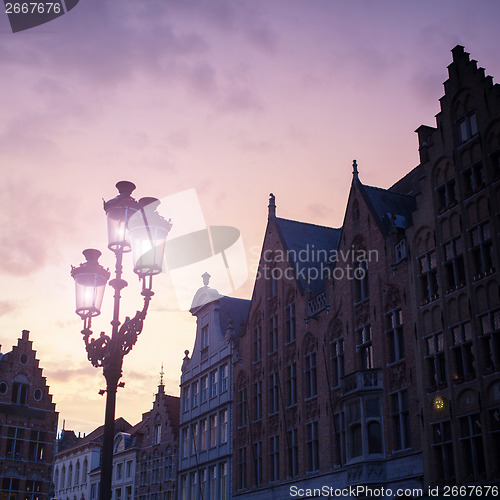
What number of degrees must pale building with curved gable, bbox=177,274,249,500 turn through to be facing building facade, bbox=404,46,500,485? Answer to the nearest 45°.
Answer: approximately 45° to its left

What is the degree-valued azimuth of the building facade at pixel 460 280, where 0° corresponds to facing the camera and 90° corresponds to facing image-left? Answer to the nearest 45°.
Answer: approximately 45°

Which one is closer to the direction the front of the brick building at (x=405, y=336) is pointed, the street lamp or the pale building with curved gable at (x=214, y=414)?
the street lamp

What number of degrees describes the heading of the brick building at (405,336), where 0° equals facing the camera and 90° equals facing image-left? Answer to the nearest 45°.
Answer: approximately 45°

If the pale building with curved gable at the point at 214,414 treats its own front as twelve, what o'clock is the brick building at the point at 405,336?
The brick building is roughly at 10 o'clock from the pale building with curved gable.

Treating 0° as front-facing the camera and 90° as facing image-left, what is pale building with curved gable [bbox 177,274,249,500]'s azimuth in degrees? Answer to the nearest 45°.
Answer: approximately 45°

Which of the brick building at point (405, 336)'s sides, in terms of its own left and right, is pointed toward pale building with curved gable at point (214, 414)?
right
